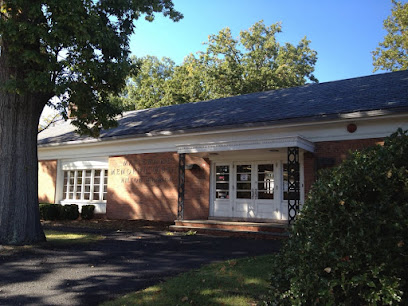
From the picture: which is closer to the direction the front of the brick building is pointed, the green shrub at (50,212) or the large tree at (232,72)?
the green shrub

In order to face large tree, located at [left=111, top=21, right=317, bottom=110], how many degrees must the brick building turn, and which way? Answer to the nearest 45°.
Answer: approximately 135° to its right

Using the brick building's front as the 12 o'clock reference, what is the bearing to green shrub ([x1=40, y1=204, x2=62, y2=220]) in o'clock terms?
The green shrub is roughly at 2 o'clock from the brick building.

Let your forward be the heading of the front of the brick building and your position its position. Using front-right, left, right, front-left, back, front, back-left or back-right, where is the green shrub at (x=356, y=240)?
front-left

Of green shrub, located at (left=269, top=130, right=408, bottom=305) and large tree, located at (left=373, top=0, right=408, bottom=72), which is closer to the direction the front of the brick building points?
the green shrub

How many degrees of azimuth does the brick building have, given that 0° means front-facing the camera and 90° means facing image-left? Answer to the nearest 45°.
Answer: approximately 45°

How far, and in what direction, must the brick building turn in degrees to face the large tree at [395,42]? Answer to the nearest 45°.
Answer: approximately 180°

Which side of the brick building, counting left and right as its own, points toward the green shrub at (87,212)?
right
